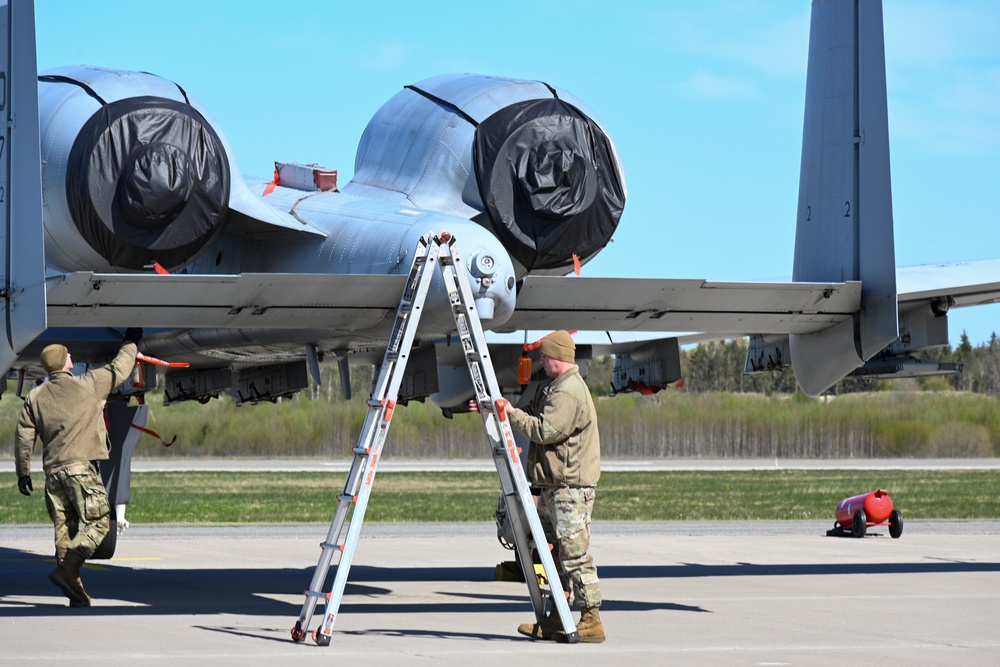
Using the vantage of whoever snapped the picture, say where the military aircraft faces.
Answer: facing away from the viewer and to the left of the viewer

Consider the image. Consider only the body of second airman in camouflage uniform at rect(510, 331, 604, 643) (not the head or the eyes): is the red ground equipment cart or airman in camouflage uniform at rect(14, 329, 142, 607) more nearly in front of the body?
the airman in camouflage uniform

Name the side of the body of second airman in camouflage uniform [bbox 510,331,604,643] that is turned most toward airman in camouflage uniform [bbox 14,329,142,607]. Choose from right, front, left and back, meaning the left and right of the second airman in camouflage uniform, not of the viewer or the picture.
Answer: front

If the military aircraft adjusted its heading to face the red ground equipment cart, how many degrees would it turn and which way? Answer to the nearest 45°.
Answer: approximately 90° to its right

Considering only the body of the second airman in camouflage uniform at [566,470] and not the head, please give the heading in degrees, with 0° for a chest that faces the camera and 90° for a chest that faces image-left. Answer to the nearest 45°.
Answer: approximately 90°

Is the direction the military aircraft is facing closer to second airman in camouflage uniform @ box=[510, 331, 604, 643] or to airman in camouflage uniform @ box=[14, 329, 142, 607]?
the airman in camouflage uniform

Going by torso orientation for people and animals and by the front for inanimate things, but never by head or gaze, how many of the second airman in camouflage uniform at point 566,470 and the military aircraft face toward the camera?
0

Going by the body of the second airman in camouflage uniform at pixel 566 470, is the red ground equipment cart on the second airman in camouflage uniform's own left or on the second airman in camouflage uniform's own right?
on the second airman in camouflage uniform's own right
